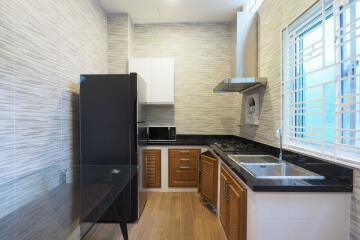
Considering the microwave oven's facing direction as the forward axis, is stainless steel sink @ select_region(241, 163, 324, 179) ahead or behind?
ahead

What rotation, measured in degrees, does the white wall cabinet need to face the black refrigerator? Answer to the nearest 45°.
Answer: approximately 45° to its right

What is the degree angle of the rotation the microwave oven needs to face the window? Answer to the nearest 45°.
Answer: approximately 45° to its left

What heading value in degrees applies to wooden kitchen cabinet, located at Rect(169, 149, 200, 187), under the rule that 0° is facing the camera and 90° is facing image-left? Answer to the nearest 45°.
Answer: approximately 0°
